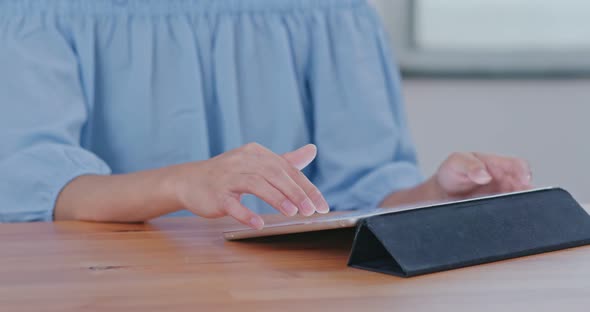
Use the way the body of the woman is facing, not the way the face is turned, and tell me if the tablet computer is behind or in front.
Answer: in front

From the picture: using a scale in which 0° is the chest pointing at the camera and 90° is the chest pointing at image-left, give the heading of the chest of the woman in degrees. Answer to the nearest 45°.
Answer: approximately 315°
